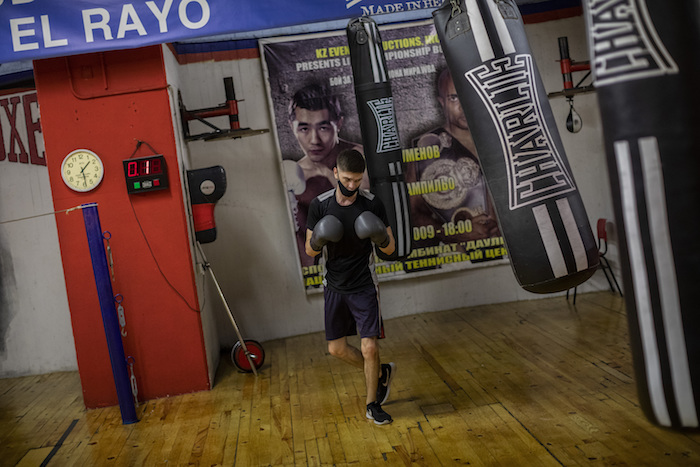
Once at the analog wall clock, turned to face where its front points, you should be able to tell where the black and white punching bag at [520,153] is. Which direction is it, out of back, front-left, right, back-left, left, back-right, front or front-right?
front-left

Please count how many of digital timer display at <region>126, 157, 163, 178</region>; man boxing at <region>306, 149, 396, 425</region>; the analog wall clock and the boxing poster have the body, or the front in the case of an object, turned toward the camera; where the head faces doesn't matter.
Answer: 4

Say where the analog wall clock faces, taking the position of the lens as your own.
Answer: facing the viewer

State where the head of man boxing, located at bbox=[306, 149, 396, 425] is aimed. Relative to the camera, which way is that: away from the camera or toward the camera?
toward the camera

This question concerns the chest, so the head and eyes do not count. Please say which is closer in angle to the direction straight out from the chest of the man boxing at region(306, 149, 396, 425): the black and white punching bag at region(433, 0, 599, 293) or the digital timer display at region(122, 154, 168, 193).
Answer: the black and white punching bag

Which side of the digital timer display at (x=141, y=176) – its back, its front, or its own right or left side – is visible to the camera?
front

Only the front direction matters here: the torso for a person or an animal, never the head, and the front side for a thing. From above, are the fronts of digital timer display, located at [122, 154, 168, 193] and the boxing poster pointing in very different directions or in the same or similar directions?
same or similar directions

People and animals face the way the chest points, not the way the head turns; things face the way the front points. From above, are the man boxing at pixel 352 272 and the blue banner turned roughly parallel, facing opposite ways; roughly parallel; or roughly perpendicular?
roughly parallel
